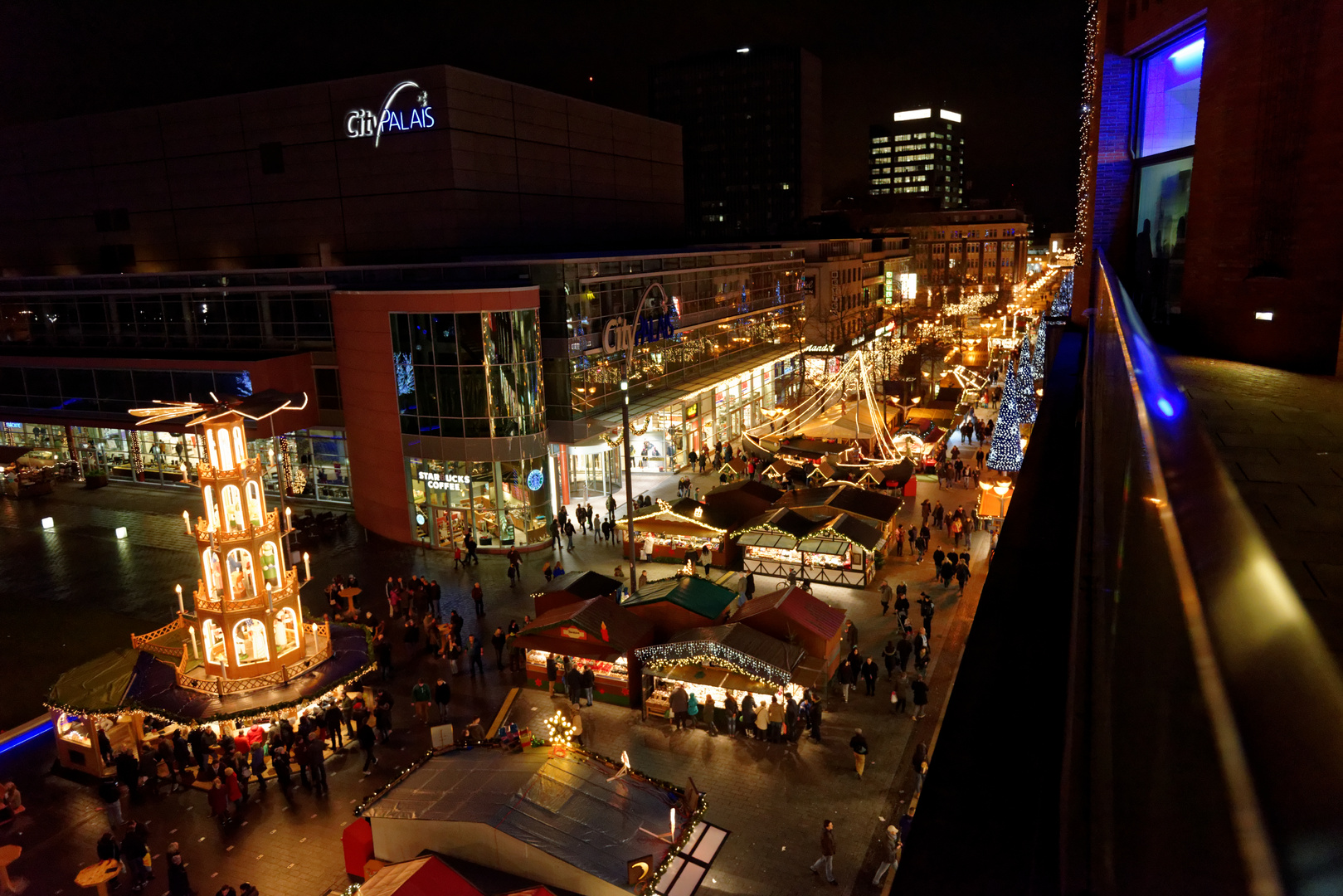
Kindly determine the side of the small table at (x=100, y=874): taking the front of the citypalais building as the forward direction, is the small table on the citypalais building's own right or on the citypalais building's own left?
on the citypalais building's own right

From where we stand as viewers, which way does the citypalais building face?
facing the viewer and to the right of the viewer

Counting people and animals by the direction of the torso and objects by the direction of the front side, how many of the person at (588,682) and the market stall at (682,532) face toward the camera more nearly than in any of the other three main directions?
1

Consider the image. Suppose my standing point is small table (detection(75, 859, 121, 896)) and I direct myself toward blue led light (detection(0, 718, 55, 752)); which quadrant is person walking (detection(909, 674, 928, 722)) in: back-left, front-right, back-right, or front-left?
back-right

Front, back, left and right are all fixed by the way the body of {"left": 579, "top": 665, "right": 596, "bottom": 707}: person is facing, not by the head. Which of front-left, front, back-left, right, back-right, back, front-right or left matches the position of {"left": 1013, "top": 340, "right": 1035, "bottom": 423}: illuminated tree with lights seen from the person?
front-right

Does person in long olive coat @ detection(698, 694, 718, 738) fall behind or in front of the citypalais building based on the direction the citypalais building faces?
in front

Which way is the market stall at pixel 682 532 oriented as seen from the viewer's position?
toward the camera

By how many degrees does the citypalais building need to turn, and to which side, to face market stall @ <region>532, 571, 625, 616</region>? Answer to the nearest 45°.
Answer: approximately 45° to its right

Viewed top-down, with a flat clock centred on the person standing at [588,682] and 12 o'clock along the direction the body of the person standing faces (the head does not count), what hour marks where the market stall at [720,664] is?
The market stall is roughly at 4 o'clock from the person standing.

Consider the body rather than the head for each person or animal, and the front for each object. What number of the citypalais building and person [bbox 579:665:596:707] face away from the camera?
1

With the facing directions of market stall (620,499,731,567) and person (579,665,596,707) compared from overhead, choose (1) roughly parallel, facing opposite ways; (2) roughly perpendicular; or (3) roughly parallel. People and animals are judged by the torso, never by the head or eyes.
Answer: roughly parallel, facing opposite ways

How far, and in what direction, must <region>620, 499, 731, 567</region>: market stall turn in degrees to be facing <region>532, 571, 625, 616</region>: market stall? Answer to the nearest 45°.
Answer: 0° — it already faces it

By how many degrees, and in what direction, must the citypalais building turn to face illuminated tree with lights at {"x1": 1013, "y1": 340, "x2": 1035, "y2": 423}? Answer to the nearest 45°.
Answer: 0° — it already faces it

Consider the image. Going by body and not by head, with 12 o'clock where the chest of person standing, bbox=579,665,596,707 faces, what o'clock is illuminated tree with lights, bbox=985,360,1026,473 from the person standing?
The illuminated tree with lights is roughly at 2 o'clock from the person standing.

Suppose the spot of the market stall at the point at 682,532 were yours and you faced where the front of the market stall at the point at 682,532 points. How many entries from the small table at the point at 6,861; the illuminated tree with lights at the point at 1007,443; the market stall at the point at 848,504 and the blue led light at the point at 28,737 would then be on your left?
2

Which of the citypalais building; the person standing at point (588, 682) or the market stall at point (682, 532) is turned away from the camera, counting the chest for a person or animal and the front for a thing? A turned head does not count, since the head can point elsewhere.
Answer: the person standing

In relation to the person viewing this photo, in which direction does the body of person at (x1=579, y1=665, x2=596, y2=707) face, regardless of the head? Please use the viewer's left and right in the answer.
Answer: facing away from the viewer

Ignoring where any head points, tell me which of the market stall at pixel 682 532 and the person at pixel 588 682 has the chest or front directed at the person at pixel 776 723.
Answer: the market stall
